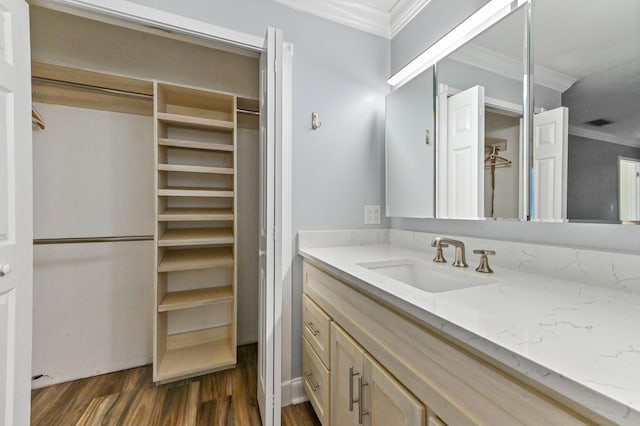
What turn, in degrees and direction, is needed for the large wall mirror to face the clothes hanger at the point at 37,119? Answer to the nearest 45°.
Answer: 0° — it already faces it

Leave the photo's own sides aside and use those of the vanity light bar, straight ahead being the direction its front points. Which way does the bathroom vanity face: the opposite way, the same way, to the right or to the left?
the same way

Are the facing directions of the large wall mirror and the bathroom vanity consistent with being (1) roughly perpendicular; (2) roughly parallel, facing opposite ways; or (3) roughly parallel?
roughly parallel

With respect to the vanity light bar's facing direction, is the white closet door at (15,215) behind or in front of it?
in front

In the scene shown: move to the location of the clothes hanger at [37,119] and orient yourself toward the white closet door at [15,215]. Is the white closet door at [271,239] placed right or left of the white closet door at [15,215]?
left

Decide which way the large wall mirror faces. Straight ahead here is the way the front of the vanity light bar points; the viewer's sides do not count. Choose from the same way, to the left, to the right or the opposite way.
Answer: the same way

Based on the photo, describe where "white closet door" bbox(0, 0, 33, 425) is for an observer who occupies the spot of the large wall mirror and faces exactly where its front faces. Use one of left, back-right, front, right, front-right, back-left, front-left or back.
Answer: front

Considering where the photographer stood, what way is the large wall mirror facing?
facing the viewer and to the left of the viewer

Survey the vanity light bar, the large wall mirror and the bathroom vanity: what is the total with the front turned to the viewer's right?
0

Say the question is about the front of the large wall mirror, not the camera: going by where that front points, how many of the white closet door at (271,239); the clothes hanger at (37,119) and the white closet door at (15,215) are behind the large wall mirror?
0

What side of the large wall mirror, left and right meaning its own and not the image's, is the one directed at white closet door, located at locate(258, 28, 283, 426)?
front
